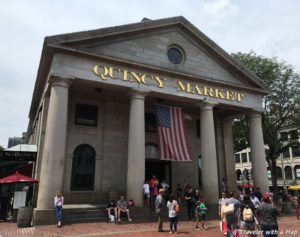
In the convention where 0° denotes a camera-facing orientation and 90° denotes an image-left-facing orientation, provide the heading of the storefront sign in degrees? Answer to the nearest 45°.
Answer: approximately 0°

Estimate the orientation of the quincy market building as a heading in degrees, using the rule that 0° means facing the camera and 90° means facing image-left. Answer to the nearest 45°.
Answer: approximately 315°

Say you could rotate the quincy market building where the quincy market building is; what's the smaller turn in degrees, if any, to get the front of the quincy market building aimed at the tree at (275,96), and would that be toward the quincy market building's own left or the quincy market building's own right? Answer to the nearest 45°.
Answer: approximately 90° to the quincy market building's own left
